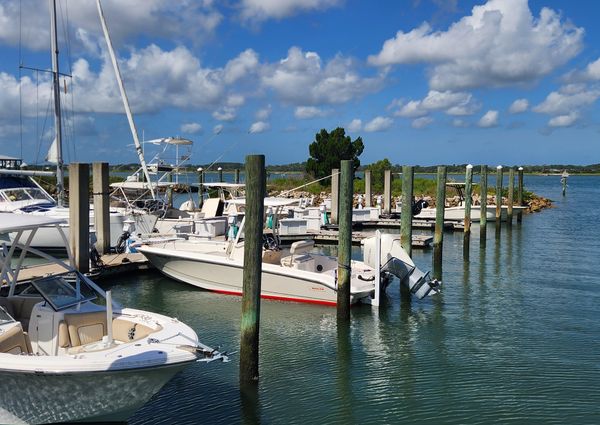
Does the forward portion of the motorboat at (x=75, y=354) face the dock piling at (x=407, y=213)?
no

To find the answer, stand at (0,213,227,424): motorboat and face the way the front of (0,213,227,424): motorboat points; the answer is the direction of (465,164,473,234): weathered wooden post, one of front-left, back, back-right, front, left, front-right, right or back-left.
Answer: left

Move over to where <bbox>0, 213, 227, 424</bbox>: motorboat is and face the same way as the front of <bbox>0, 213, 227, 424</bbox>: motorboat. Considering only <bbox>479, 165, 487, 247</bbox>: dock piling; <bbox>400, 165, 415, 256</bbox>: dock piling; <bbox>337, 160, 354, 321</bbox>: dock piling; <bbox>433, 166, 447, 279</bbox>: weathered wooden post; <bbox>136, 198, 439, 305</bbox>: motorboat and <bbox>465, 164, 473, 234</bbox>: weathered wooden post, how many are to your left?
6

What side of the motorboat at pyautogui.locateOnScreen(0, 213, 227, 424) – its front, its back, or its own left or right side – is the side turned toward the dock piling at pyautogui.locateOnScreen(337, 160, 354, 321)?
left

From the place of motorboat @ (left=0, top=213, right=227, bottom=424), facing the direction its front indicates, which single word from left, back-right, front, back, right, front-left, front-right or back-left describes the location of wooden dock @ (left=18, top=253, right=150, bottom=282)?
back-left

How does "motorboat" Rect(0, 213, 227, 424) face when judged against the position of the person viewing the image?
facing the viewer and to the right of the viewer

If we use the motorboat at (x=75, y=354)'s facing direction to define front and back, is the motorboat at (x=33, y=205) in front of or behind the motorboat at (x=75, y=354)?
behind

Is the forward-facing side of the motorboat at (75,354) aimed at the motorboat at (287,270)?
no

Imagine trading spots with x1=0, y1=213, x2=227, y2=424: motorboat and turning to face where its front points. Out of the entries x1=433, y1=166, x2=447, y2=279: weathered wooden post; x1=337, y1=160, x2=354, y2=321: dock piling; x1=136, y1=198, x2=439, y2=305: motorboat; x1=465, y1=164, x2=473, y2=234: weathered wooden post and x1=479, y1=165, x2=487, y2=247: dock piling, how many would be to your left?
5

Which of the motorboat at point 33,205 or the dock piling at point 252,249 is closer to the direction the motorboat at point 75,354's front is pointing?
the dock piling

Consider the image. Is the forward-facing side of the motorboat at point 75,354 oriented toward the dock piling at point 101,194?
no

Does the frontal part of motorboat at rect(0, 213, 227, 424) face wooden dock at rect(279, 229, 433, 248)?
no
